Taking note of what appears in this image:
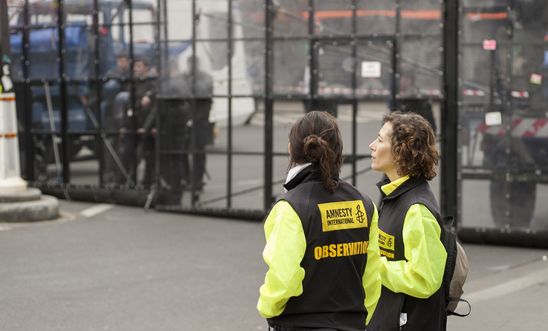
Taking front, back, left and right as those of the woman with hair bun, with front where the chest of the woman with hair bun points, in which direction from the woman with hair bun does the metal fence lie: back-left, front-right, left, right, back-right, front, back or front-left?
front-right

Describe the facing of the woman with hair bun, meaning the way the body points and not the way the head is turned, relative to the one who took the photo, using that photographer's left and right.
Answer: facing away from the viewer and to the left of the viewer

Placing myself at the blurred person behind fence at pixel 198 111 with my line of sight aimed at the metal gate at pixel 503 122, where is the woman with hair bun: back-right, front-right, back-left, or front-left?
front-right

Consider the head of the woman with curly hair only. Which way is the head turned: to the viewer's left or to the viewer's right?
to the viewer's left

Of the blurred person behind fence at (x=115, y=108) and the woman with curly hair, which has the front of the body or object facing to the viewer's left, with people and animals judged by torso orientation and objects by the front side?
the woman with curly hair

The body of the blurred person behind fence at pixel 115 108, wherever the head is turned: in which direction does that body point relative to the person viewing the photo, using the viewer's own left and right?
facing the viewer and to the right of the viewer

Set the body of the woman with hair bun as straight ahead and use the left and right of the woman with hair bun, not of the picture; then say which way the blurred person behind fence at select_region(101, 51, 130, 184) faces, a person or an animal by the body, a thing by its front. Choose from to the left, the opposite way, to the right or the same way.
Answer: the opposite way

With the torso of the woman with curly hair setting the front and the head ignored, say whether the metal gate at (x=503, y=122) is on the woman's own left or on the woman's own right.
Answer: on the woman's own right

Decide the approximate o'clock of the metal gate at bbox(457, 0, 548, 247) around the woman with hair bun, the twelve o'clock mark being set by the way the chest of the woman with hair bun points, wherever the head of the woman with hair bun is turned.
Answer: The metal gate is roughly at 2 o'clock from the woman with hair bun.

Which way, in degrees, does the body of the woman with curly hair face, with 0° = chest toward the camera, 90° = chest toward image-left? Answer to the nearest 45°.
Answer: approximately 90°

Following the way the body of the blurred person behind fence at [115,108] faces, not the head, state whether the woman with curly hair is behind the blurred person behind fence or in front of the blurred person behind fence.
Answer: in front
